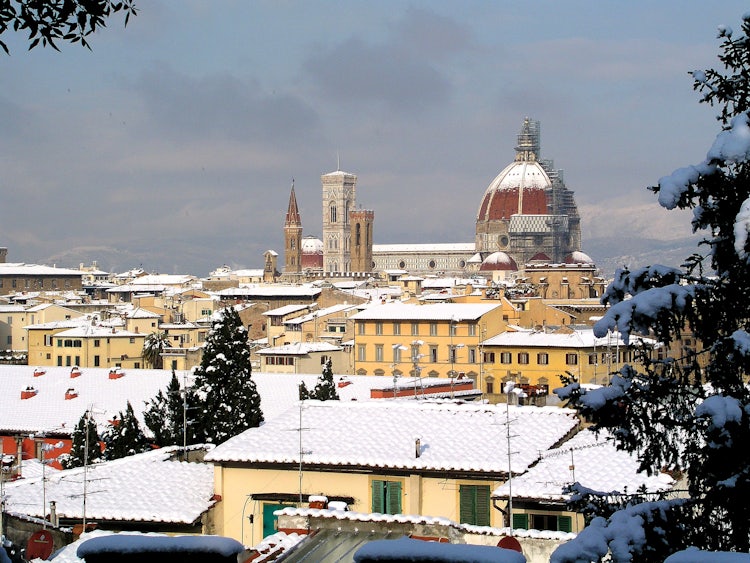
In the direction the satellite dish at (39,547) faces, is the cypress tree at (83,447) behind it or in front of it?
behind

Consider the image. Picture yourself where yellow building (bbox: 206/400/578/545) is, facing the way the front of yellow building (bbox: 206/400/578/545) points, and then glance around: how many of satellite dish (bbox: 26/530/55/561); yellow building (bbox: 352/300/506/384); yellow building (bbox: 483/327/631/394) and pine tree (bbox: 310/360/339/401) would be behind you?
3

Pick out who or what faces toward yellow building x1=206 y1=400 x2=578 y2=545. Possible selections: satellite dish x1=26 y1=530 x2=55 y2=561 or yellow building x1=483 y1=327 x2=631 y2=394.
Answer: yellow building x1=483 y1=327 x2=631 y2=394

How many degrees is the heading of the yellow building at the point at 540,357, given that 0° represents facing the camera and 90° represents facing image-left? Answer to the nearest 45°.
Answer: approximately 0°

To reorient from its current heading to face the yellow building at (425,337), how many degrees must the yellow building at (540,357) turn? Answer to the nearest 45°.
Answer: approximately 135° to its right

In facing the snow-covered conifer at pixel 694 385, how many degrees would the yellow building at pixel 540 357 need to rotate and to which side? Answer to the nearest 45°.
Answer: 0° — it already faces it

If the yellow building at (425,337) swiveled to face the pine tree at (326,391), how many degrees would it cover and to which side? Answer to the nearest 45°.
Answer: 0° — it already faces it

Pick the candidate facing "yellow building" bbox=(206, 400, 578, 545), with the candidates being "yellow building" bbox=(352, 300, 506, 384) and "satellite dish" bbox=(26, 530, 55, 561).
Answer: "yellow building" bbox=(352, 300, 506, 384)

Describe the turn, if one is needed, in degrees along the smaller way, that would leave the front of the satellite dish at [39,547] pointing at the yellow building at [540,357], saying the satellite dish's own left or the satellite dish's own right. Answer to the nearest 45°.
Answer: approximately 135° to the satellite dish's own left

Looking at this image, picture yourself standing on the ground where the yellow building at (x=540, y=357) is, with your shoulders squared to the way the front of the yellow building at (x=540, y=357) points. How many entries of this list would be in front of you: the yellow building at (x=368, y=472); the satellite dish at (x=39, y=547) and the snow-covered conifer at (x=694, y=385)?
3
